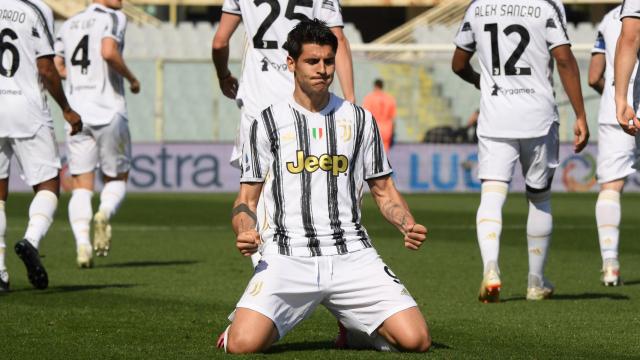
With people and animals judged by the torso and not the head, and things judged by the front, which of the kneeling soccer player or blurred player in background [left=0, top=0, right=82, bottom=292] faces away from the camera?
the blurred player in background

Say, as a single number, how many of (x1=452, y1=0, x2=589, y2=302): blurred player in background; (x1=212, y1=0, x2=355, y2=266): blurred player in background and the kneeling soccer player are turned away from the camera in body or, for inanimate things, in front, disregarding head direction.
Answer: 2

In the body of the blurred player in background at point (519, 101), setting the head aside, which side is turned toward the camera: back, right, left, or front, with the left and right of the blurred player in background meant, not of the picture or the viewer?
back

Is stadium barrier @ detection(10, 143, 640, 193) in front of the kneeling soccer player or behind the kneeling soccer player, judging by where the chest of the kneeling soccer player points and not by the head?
behind

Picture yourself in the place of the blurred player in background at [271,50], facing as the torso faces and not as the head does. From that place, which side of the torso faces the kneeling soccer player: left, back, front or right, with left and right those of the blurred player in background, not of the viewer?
back

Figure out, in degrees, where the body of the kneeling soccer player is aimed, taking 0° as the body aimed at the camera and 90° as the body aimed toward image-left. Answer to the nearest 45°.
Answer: approximately 0°

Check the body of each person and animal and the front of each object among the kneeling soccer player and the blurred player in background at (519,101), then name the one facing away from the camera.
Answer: the blurred player in background

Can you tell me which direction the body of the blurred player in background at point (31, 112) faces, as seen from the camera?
away from the camera
